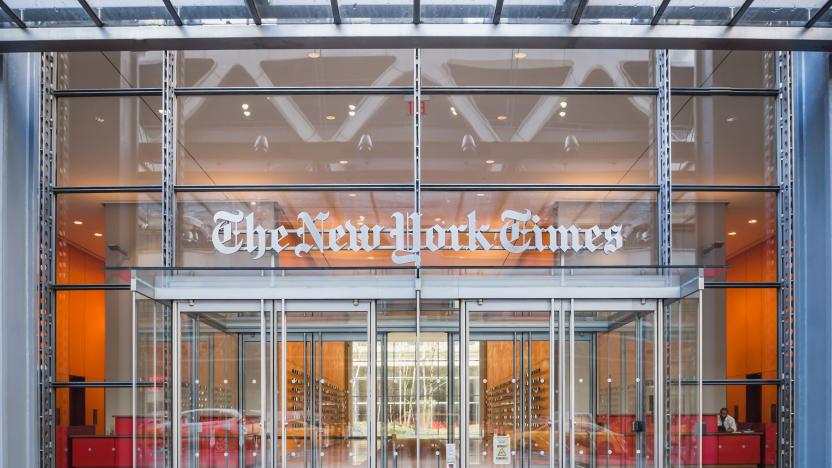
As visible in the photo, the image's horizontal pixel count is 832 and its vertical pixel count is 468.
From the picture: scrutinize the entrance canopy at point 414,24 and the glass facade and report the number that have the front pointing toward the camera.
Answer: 2

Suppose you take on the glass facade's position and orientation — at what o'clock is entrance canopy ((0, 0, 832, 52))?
The entrance canopy is roughly at 12 o'clock from the glass facade.

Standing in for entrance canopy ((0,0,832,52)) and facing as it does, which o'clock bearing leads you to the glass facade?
The glass facade is roughly at 6 o'clock from the entrance canopy.

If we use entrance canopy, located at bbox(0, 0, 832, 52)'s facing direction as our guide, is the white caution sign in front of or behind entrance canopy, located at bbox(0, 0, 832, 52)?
behind

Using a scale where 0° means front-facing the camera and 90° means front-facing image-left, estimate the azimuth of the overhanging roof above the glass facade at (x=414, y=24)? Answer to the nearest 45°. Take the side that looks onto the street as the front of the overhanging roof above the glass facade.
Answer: approximately 0°
